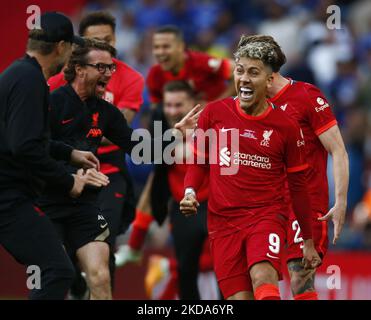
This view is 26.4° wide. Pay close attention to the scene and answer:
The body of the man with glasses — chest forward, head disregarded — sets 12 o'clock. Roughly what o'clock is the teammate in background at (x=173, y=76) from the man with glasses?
The teammate in background is roughly at 8 o'clock from the man with glasses.

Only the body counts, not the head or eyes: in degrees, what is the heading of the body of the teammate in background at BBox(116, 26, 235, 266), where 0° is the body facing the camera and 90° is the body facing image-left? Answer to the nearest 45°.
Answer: approximately 45°

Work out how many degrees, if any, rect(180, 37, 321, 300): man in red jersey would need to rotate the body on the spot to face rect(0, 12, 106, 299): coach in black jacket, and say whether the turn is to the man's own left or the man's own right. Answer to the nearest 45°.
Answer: approximately 90° to the man's own right

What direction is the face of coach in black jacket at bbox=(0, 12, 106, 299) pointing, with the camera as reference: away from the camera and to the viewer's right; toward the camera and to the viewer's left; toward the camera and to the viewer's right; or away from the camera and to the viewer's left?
away from the camera and to the viewer's right

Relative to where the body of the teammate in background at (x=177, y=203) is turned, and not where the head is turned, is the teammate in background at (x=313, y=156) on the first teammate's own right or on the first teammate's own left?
on the first teammate's own left

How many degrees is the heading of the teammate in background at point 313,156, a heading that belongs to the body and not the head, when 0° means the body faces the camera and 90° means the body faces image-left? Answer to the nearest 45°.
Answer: approximately 45°

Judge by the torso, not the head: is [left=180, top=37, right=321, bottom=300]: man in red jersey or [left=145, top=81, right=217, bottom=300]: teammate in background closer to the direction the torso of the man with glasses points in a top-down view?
the man in red jersey

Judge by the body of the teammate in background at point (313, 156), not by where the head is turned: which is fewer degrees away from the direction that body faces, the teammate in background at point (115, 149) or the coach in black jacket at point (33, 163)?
the coach in black jacket
